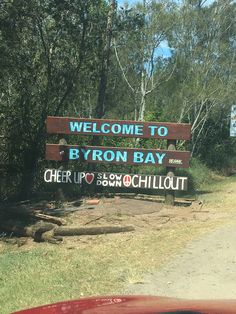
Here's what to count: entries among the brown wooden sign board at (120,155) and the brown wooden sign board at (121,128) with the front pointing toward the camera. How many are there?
2

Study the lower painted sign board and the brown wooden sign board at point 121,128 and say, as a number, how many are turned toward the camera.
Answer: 2

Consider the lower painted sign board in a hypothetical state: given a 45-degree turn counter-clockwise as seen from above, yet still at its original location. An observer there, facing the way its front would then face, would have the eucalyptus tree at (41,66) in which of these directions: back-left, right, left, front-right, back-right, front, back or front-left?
back

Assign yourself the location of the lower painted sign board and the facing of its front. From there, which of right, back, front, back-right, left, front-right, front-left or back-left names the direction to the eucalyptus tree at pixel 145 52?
back

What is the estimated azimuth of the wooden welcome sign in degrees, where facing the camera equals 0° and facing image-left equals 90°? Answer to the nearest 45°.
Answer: approximately 0°

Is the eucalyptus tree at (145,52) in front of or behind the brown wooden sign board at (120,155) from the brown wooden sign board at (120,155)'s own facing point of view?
behind

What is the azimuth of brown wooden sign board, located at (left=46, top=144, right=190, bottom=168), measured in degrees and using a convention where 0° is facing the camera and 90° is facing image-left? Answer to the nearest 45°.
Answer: approximately 0°
